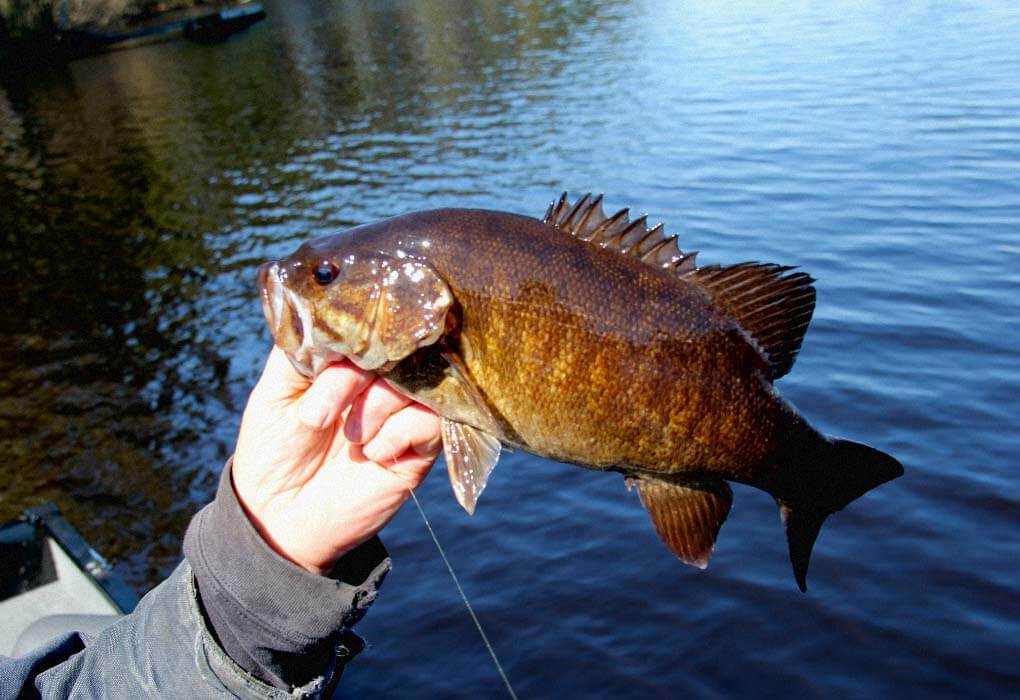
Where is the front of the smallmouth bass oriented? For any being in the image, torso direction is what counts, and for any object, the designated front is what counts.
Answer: to the viewer's left
